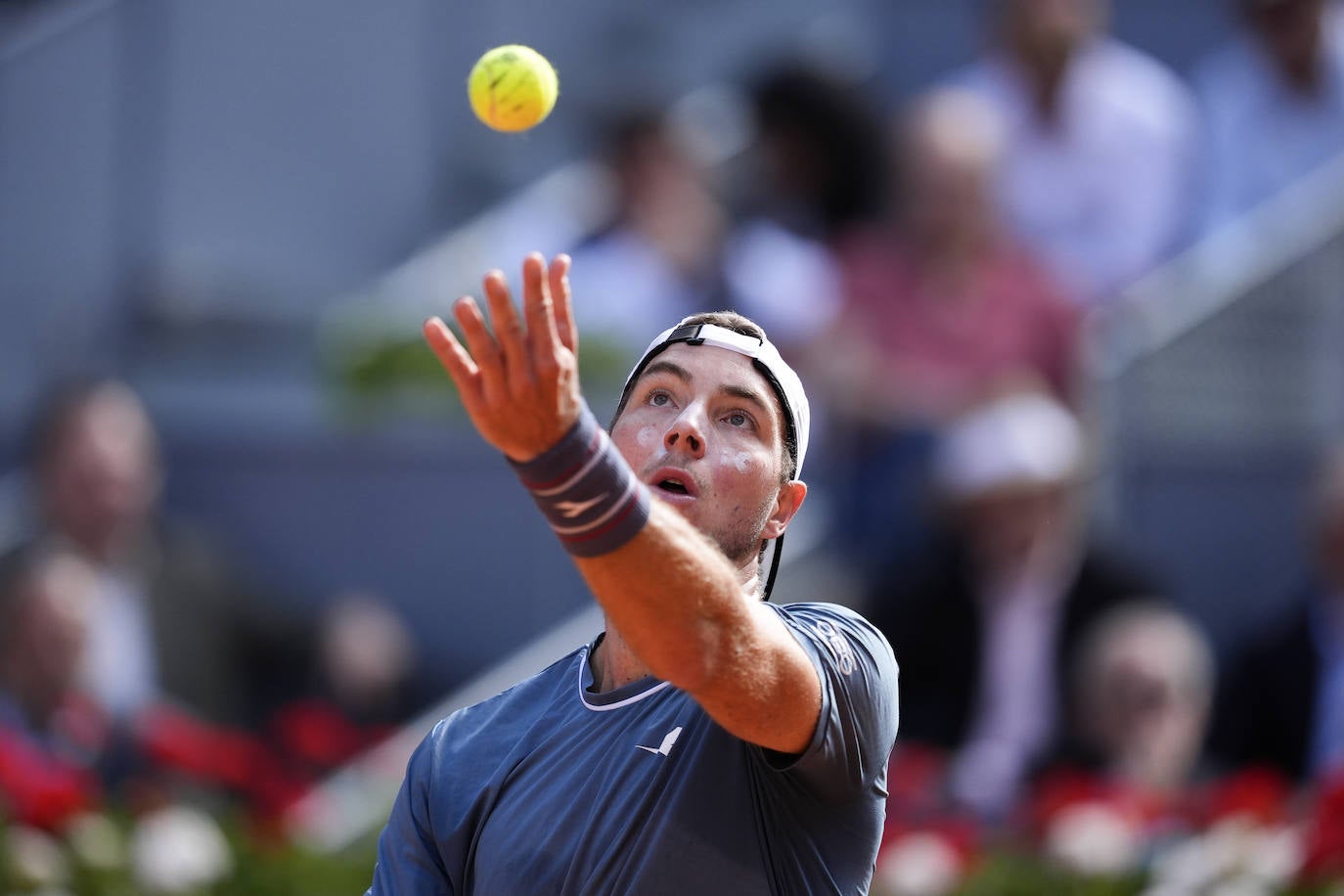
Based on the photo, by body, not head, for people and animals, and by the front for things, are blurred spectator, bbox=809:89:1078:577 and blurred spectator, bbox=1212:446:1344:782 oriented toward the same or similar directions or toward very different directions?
same or similar directions

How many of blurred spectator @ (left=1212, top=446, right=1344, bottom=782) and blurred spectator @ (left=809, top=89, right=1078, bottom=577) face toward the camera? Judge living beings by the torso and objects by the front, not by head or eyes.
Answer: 2

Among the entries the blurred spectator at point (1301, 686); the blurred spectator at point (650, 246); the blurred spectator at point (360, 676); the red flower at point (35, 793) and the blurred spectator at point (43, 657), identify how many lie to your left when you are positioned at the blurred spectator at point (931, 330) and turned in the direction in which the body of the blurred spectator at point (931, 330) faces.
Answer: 1

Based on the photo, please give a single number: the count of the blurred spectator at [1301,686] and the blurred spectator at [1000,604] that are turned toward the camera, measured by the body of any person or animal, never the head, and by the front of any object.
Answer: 2

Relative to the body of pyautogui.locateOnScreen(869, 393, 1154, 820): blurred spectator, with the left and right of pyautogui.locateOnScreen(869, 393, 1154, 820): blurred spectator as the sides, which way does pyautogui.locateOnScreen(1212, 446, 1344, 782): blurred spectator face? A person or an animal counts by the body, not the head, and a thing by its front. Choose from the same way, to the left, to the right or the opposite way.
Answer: the same way

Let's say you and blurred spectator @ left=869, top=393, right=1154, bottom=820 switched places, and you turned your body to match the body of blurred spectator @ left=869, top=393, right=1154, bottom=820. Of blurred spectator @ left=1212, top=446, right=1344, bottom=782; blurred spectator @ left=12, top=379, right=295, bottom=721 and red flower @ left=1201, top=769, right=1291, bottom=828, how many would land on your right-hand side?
1

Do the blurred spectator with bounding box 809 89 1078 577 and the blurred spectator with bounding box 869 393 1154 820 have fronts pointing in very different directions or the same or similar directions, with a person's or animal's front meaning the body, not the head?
same or similar directions

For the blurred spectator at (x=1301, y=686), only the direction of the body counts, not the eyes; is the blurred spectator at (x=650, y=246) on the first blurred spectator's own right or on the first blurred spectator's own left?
on the first blurred spectator's own right

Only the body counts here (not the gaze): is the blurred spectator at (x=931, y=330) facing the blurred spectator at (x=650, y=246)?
no

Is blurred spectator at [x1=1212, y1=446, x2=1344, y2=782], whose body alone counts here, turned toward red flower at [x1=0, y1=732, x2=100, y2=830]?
no

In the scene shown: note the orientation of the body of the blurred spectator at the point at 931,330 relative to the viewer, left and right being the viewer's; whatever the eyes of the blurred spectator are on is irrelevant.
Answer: facing the viewer

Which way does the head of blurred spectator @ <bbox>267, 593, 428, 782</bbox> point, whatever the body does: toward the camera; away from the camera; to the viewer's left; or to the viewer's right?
toward the camera

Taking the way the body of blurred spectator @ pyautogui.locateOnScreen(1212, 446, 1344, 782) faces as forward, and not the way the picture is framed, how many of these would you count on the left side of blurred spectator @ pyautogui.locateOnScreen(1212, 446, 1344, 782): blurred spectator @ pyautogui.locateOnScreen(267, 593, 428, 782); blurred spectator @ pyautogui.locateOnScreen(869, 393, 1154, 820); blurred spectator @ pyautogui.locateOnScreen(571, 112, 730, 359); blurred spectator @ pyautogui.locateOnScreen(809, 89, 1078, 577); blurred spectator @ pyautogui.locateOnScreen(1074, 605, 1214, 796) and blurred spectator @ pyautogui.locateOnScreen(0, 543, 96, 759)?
0

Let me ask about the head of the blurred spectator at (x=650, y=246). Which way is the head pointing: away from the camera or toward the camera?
toward the camera
